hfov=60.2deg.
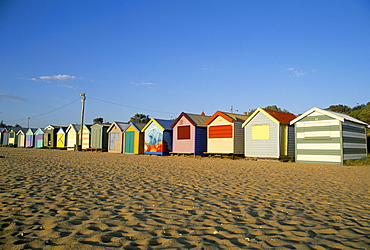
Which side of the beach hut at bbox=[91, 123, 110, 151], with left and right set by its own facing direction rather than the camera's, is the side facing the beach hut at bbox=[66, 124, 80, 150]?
right

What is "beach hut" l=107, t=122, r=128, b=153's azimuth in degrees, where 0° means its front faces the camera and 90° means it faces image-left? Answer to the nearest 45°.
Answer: approximately 45°

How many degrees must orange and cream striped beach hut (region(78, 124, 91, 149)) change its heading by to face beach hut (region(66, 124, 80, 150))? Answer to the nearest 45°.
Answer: approximately 90° to its right

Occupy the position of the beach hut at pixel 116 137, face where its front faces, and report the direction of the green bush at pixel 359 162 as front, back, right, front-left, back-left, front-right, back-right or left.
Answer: left

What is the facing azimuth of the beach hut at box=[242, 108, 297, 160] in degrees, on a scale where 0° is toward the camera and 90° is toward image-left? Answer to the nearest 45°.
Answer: approximately 45°

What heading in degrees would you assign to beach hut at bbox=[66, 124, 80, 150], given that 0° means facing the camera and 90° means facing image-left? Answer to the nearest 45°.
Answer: approximately 45°

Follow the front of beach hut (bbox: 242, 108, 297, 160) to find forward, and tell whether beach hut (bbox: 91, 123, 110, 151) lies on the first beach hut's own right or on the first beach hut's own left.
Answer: on the first beach hut's own right

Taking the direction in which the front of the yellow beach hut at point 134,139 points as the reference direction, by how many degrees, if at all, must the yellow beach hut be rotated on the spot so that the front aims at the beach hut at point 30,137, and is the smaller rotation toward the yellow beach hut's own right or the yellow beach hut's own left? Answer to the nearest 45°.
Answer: approximately 90° to the yellow beach hut's own right

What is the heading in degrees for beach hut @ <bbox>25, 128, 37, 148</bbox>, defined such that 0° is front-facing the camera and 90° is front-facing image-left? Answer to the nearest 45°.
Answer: approximately 45°

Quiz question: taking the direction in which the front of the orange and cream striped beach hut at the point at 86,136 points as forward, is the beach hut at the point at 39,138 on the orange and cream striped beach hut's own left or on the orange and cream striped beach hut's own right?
on the orange and cream striped beach hut's own right

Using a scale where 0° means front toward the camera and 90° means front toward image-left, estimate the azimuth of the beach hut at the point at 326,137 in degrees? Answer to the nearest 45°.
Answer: approximately 45°

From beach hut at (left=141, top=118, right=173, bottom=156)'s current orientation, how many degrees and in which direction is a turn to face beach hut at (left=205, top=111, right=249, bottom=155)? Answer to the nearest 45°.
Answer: approximately 90° to its left

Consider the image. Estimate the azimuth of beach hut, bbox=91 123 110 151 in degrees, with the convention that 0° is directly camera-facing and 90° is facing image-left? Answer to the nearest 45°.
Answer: approximately 45°

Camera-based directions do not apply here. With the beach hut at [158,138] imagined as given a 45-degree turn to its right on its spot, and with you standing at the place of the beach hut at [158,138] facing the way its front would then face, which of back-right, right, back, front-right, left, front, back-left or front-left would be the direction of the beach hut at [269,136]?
back-left

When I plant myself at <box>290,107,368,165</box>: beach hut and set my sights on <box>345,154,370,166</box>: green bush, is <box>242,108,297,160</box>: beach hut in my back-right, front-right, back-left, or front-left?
back-left

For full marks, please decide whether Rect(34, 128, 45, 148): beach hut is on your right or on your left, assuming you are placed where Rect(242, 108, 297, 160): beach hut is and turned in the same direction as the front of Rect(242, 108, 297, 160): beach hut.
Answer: on your right
